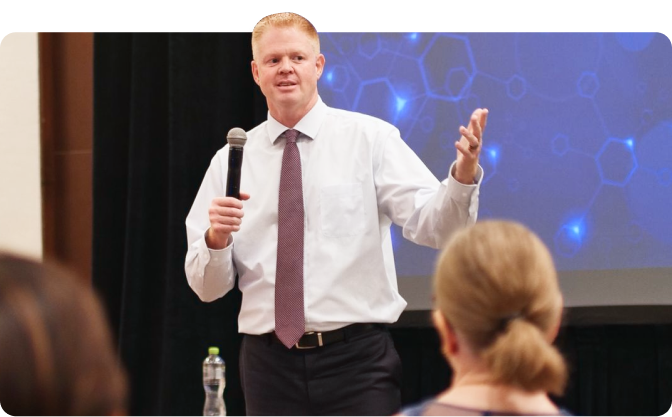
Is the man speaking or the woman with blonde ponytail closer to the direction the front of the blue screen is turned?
the woman with blonde ponytail

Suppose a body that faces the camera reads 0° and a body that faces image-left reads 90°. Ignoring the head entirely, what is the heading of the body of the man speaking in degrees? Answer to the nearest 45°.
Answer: approximately 0°

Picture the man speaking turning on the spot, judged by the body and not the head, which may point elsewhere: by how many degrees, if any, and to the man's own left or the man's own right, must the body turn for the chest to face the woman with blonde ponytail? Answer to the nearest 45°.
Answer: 0° — they already face them

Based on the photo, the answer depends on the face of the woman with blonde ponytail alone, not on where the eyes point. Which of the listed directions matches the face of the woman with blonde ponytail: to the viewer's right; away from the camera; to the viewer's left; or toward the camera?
away from the camera

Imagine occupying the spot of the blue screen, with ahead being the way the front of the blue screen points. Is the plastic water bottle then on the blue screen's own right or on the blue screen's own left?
on the blue screen's own right

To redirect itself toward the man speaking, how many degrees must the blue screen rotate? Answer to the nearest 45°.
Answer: approximately 45° to its right

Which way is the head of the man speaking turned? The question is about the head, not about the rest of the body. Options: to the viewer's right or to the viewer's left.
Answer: to the viewer's right

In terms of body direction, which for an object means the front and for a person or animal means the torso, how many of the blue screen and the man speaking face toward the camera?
2

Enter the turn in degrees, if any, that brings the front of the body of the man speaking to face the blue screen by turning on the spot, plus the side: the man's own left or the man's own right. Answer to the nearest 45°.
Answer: approximately 135° to the man's own left
